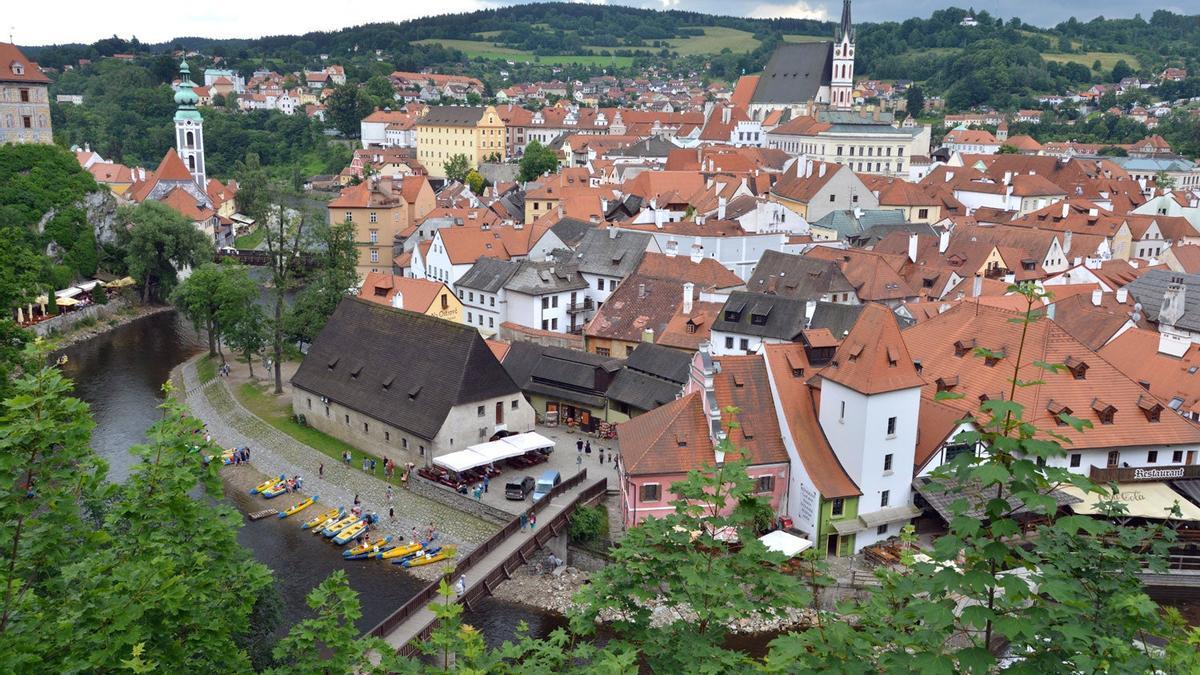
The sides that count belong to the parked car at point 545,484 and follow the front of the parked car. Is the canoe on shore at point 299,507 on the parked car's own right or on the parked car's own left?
on the parked car's own right

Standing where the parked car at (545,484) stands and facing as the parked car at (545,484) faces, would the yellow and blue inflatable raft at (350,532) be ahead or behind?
ahead

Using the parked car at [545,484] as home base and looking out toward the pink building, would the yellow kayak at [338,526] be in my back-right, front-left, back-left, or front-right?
back-right

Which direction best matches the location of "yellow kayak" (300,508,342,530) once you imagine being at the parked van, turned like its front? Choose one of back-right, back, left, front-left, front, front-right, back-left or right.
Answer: back-left

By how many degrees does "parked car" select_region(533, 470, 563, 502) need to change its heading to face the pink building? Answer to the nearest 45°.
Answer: approximately 90° to its left

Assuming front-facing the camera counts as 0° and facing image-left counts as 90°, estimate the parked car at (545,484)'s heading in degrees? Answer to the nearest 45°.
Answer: approximately 45°

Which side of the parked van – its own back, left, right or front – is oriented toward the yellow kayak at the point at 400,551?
front

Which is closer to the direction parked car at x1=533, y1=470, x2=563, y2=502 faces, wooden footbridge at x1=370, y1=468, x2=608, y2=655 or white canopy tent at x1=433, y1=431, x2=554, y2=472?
the wooden footbridge

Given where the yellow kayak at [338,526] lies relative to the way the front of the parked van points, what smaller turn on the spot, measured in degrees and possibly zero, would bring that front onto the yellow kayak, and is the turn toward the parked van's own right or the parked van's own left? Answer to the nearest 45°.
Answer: approximately 45° to the parked van's own right

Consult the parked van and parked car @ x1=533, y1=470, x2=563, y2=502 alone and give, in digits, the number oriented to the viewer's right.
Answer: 0

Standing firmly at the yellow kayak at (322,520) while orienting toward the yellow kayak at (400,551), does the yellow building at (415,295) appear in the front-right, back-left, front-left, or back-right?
back-left

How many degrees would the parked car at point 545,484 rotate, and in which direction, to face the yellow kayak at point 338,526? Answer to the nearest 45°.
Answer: approximately 45° to its right
